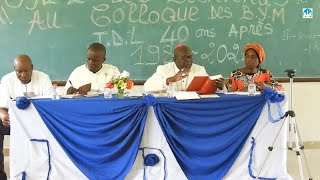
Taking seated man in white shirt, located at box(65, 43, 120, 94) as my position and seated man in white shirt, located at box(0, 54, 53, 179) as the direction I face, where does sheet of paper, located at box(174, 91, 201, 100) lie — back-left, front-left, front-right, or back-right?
back-left

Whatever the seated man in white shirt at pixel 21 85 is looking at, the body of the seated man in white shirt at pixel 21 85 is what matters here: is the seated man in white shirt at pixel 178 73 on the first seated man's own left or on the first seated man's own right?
on the first seated man's own left

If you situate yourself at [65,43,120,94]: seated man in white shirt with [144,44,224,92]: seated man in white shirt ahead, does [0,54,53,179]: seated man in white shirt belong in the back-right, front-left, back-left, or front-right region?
back-right

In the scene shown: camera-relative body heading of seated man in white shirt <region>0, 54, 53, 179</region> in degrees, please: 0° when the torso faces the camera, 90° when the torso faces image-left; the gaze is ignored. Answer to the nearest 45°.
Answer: approximately 0°

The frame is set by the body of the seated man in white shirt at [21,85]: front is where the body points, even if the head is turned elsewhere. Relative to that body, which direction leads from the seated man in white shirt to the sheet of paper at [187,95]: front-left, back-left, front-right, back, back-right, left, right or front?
front-left

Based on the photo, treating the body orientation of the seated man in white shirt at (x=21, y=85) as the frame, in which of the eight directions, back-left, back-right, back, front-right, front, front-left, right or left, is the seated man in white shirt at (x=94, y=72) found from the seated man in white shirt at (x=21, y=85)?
left
